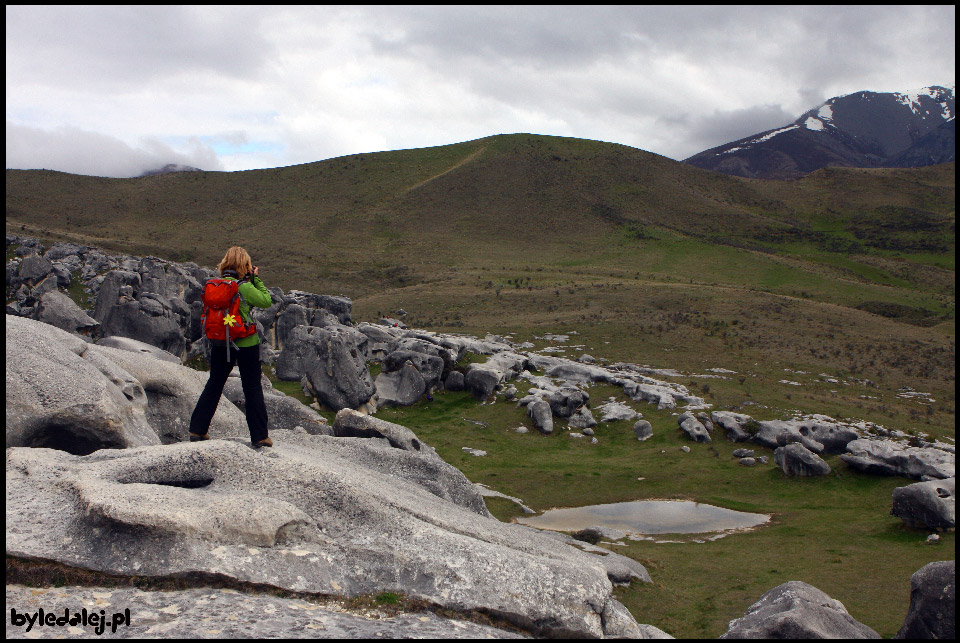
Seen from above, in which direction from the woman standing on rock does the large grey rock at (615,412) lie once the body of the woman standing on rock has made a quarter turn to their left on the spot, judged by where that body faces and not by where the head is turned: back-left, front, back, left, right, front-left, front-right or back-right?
right

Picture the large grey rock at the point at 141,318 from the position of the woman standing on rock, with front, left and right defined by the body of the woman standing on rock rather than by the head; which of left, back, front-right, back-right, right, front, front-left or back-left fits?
front-left

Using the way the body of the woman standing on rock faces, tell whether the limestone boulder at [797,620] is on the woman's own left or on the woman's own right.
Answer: on the woman's own right

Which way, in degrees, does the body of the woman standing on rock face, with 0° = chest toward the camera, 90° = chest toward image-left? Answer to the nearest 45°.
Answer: approximately 225°

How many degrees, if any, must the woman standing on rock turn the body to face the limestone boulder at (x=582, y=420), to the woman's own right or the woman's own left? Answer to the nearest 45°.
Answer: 0° — they already face it

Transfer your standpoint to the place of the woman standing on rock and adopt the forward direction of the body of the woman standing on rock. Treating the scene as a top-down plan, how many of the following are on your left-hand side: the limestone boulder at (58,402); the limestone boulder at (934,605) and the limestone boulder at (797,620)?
1

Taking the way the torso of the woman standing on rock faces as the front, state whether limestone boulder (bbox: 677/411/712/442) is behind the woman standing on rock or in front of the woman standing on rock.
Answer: in front

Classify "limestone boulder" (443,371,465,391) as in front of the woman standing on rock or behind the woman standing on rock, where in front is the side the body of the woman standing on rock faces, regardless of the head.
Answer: in front

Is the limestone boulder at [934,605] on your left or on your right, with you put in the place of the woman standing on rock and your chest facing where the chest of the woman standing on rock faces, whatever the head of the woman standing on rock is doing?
on your right

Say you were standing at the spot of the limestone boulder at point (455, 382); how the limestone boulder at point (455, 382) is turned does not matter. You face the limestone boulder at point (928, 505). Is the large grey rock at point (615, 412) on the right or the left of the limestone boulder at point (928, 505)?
left
